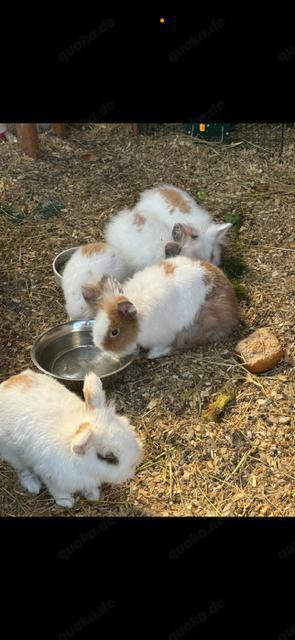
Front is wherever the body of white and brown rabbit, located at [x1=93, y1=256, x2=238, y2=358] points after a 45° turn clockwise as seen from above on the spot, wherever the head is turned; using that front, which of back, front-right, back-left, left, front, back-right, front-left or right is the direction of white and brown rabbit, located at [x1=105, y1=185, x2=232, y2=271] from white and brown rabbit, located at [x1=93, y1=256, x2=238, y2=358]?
right

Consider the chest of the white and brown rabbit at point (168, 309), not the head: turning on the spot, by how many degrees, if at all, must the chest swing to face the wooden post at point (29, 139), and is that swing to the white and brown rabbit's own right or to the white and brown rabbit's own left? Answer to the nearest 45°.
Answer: approximately 90° to the white and brown rabbit's own right

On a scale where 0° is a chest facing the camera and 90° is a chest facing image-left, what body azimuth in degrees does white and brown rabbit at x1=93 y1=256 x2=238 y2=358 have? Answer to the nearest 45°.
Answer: approximately 45°

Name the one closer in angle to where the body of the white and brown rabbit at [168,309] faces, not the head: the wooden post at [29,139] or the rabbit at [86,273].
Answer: the rabbit
